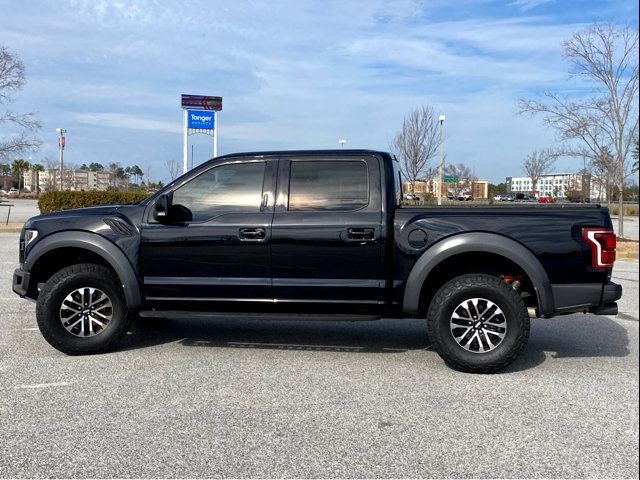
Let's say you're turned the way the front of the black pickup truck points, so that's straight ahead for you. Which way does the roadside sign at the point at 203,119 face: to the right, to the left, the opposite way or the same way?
to the left

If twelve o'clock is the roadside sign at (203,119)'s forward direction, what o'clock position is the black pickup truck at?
The black pickup truck is roughly at 12 o'clock from the roadside sign.

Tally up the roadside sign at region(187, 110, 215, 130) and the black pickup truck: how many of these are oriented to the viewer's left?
1

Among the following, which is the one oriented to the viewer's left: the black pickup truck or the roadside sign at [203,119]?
the black pickup truck

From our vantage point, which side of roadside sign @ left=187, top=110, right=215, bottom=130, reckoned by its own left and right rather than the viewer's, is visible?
front

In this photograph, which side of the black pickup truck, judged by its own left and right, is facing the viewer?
left

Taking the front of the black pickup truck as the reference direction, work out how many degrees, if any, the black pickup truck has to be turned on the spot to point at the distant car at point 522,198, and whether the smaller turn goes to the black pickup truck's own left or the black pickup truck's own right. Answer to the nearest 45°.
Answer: approximately 135° to the black pickup truck's own right
